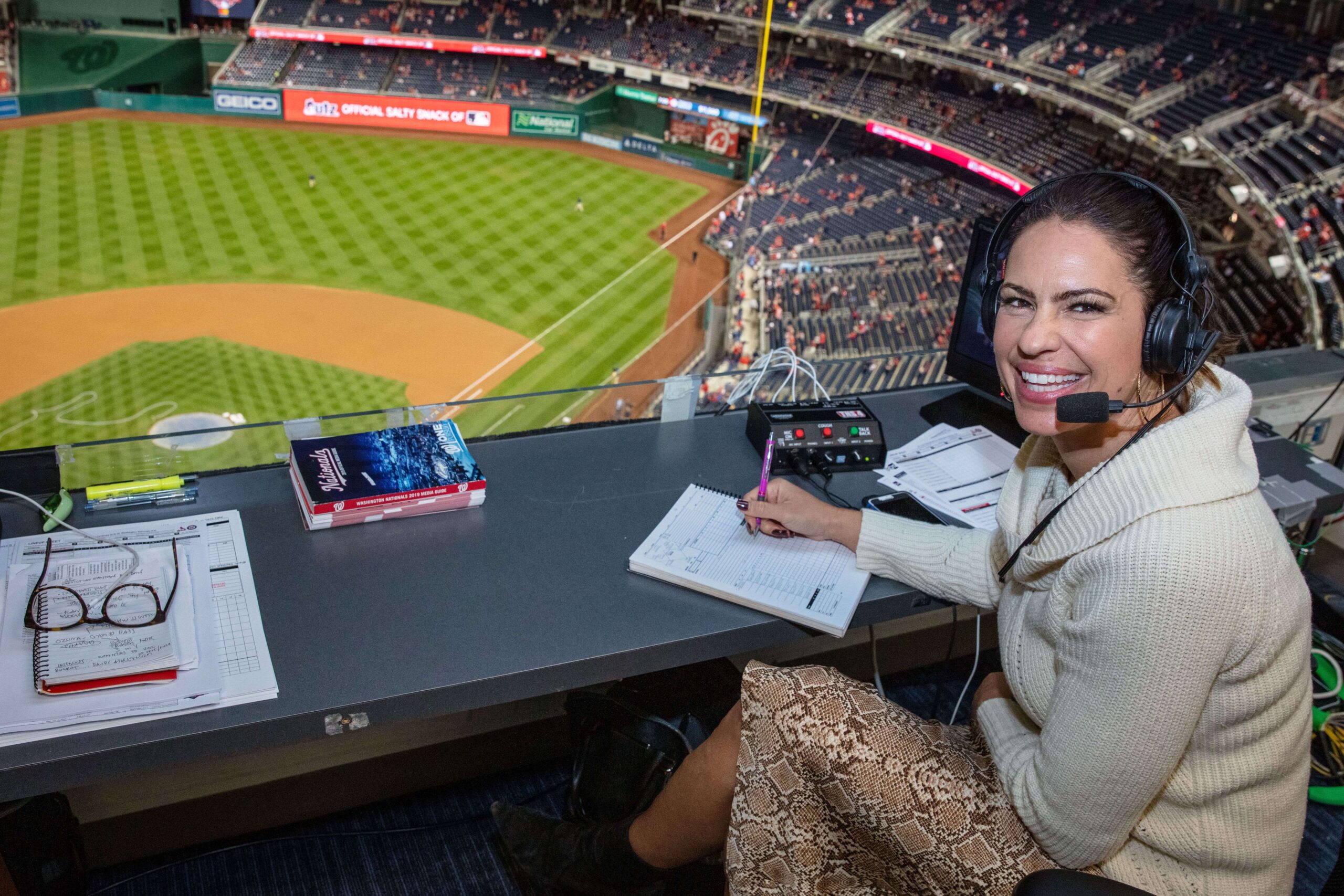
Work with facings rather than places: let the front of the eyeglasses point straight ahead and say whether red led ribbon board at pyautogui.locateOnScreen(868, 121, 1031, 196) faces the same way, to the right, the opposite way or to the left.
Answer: to the right

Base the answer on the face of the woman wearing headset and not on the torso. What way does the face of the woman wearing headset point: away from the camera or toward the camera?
toward the camera

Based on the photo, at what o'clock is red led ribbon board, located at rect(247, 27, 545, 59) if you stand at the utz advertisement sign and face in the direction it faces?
The red led ribbon board is roughly at 6 o'clock from the utz advertisement sign.

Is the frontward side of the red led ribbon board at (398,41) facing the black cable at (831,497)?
yes

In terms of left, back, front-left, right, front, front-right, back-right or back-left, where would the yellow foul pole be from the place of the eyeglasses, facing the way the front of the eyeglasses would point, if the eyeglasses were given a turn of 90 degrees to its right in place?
back-right

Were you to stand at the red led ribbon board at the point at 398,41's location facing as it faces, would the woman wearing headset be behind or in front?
in front

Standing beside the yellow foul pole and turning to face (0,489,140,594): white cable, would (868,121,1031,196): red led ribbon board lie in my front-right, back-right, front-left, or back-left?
front-left

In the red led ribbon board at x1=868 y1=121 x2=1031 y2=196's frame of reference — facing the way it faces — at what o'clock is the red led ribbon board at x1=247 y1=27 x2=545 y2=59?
the red led ribbon board at x1=247 y1=27 x2=545 y2=59 is roughly at 2 o'clock from the red led ribbon board at x1=868 y1=121 x2=1031 y2=196.

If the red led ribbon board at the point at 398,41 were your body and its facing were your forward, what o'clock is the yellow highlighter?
The yellow highlighter is roughly at 12 o'clock from the red led ribbon board.

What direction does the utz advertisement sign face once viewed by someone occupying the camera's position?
facing the viewer

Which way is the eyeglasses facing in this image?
toward the camera

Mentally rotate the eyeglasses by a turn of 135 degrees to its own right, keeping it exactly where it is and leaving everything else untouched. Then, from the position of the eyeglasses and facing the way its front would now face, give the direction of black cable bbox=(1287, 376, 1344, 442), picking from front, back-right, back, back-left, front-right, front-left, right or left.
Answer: back-right

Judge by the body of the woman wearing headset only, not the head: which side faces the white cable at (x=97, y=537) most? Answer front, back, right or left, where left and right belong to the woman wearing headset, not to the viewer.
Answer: front

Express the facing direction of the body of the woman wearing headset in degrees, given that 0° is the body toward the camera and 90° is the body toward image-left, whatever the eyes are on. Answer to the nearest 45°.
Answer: approximately 90°
